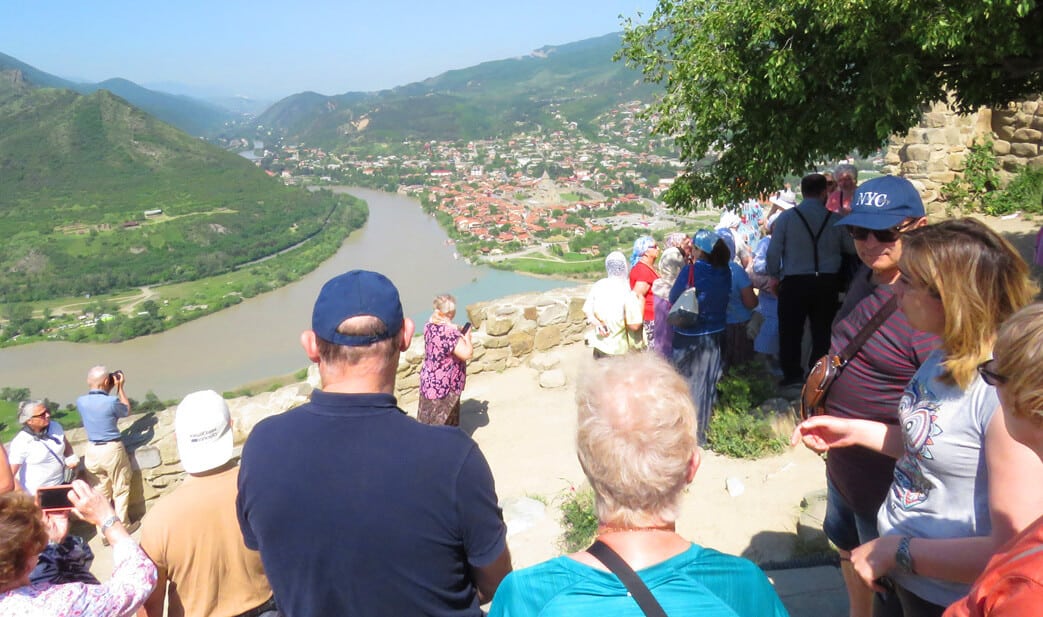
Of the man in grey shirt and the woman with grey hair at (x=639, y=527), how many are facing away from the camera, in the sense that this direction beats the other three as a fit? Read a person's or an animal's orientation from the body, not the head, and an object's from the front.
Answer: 2

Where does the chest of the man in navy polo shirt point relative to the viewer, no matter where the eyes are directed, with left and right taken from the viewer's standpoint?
facing away from the viewer

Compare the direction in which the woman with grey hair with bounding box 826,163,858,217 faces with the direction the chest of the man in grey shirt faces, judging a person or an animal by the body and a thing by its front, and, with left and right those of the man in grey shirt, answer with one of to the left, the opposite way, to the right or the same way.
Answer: the opposite way

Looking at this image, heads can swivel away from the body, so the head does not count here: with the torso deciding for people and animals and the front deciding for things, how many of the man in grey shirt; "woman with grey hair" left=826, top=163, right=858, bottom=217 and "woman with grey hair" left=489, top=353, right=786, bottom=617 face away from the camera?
2

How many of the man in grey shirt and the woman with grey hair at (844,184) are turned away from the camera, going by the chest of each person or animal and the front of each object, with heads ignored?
1

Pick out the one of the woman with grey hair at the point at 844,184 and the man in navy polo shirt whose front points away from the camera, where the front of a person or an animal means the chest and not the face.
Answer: the man in navy polo shirt

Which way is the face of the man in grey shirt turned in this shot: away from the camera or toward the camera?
away from the camera

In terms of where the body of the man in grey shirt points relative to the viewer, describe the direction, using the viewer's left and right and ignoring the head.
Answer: facing away from the viewer

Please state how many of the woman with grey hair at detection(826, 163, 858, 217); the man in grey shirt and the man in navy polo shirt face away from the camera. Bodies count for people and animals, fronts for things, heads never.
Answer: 2

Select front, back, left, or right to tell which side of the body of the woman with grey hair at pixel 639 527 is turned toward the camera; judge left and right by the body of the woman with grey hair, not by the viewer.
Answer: back
